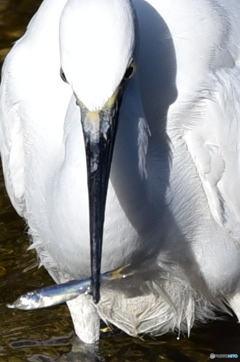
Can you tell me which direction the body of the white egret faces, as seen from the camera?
toward the camera

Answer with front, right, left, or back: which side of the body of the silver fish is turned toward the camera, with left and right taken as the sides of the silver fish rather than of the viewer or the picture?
left
